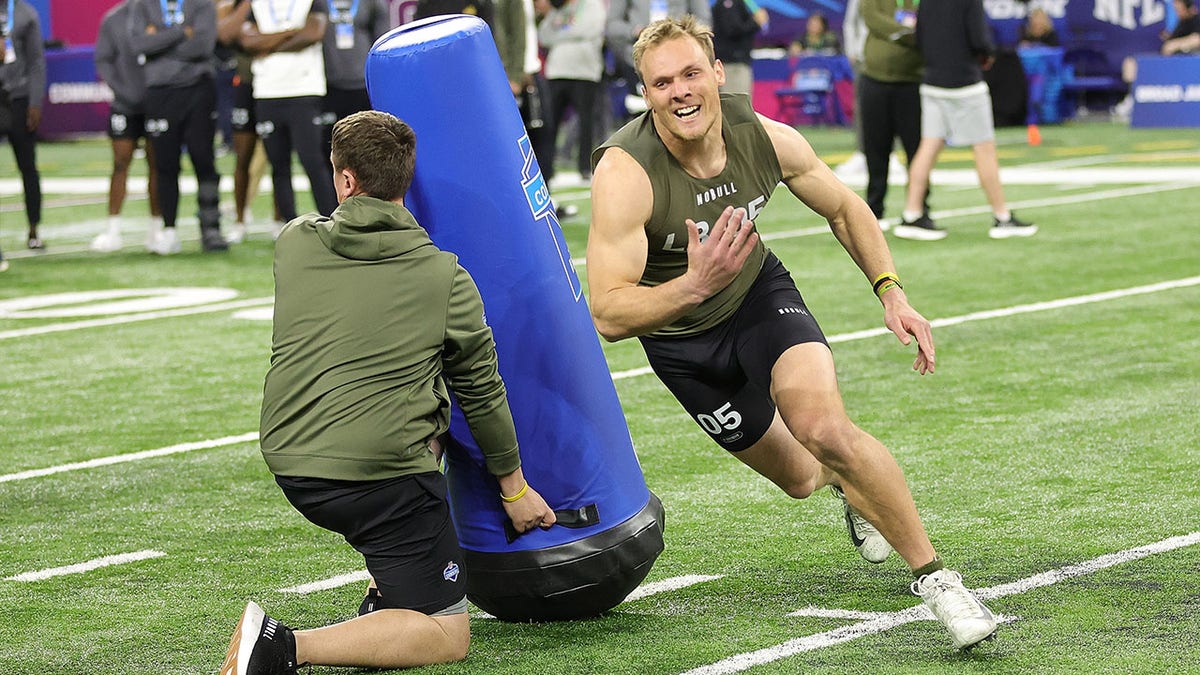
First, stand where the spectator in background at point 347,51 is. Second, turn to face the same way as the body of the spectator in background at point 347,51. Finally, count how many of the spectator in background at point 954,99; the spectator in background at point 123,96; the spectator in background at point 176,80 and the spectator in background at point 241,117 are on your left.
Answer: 1

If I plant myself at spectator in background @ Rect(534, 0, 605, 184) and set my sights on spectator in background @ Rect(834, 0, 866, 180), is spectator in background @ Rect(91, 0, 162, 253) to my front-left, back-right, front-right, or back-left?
back-right

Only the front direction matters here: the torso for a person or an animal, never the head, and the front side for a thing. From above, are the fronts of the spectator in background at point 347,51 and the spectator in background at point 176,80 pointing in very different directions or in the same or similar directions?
same or similar directions

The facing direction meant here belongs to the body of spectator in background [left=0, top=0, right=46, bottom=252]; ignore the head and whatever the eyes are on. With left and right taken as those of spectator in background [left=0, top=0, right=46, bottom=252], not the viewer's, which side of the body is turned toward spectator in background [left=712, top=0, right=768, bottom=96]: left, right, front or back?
left

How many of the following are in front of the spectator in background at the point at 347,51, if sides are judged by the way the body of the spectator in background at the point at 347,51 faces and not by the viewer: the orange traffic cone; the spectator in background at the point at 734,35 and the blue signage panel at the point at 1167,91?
0

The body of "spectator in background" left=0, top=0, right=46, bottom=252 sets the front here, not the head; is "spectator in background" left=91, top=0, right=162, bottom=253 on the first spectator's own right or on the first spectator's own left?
on the first spectator's own left

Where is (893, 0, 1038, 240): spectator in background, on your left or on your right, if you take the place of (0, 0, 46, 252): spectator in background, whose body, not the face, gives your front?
on your left

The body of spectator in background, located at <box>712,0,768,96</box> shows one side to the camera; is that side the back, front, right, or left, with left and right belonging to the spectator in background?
front

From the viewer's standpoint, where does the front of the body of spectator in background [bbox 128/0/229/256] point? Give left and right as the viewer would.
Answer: facing the viewer

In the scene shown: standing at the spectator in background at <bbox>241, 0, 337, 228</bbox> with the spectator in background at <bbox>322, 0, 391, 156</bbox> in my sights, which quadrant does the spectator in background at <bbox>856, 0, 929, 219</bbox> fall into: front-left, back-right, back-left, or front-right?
front-right

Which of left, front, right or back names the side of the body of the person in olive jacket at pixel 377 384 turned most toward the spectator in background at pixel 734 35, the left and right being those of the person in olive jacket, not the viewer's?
front

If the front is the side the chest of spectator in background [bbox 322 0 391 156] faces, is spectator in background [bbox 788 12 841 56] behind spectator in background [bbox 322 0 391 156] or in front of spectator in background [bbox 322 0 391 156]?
behind

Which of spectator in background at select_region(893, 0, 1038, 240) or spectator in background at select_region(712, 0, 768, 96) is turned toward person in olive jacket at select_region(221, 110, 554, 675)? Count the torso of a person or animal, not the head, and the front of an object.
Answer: spectator in background at select_region(712, 0, 768, 96)

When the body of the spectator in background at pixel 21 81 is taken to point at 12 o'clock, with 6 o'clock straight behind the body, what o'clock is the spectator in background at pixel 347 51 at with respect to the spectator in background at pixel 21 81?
the spectator in background at pixel 347 51 is roughly at 10 o'clock from the spectator in background at pixel 21 81.
